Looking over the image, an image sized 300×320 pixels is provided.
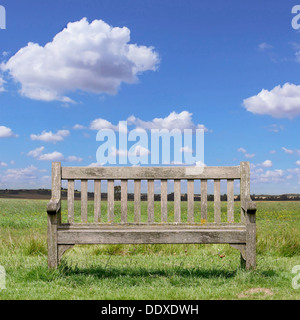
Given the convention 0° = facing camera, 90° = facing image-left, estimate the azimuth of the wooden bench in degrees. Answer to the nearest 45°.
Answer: approximately 0°
